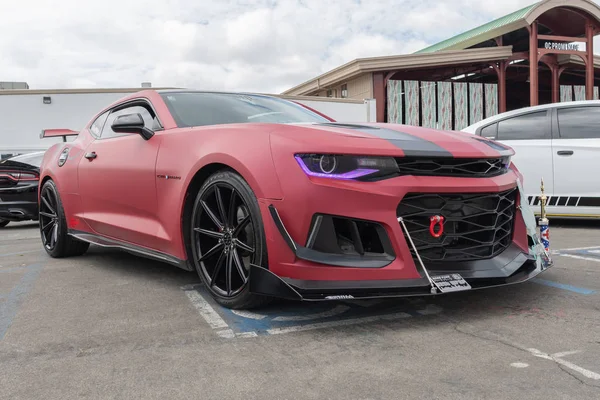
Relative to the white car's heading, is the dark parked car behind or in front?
behind

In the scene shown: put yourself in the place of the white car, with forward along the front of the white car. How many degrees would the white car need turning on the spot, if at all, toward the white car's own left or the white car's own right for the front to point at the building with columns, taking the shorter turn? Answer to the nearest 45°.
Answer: approximately 90° to the white car's own left

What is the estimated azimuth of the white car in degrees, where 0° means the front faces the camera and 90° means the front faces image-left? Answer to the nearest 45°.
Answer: approximately 270°
